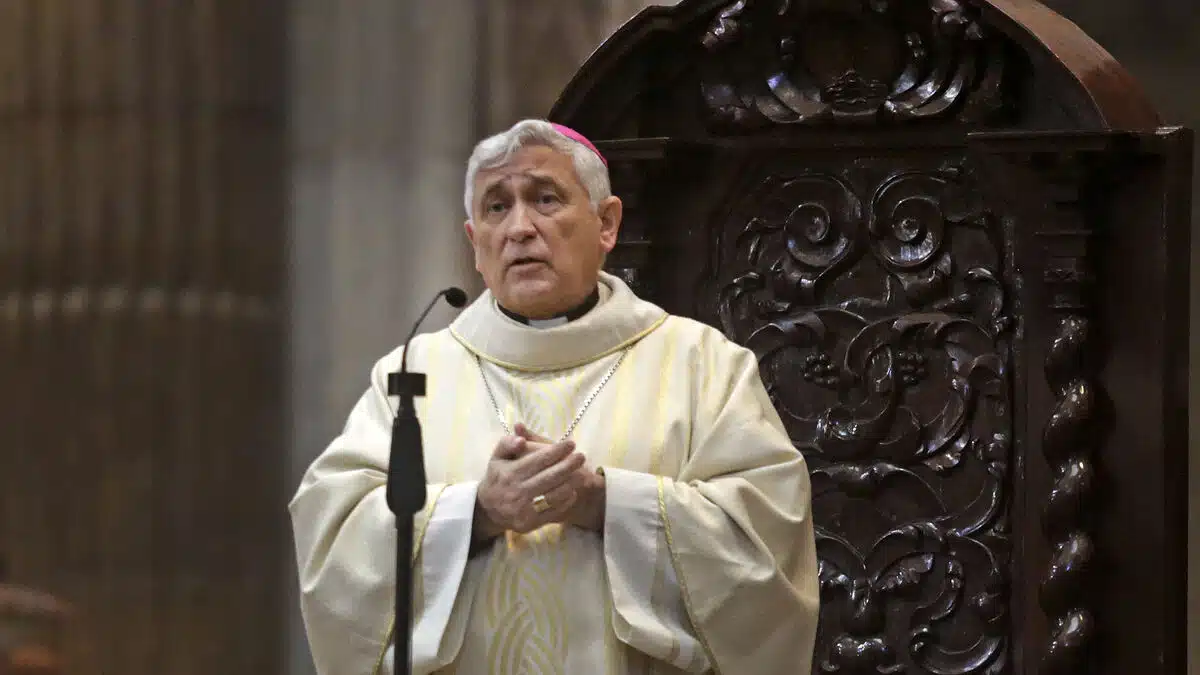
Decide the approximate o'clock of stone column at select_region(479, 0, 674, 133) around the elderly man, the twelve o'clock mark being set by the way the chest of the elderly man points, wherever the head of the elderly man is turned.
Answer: The stone column is roughly at 6 o'clock from the elderly man.

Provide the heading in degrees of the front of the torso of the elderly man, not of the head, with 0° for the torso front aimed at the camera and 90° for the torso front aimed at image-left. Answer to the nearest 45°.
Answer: approximately 0°

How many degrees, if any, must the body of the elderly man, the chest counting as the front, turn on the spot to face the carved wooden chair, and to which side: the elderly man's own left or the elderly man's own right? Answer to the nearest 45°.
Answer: approximately 135° to the elderly man's own left

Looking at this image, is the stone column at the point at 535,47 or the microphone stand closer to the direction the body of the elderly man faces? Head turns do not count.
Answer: the microphone stand
